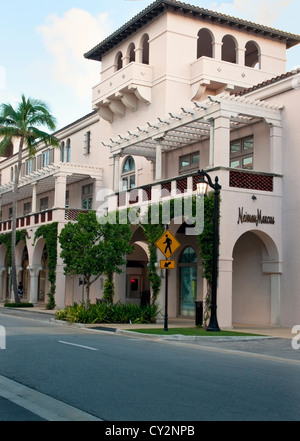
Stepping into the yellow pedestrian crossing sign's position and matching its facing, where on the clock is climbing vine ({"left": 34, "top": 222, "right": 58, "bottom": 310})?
The climbing vine is roughly at 5 o'clock from the yellow pedestrian crossing sign.

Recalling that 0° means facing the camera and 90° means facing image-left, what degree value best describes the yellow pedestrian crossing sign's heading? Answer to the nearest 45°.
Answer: approximately 0°
